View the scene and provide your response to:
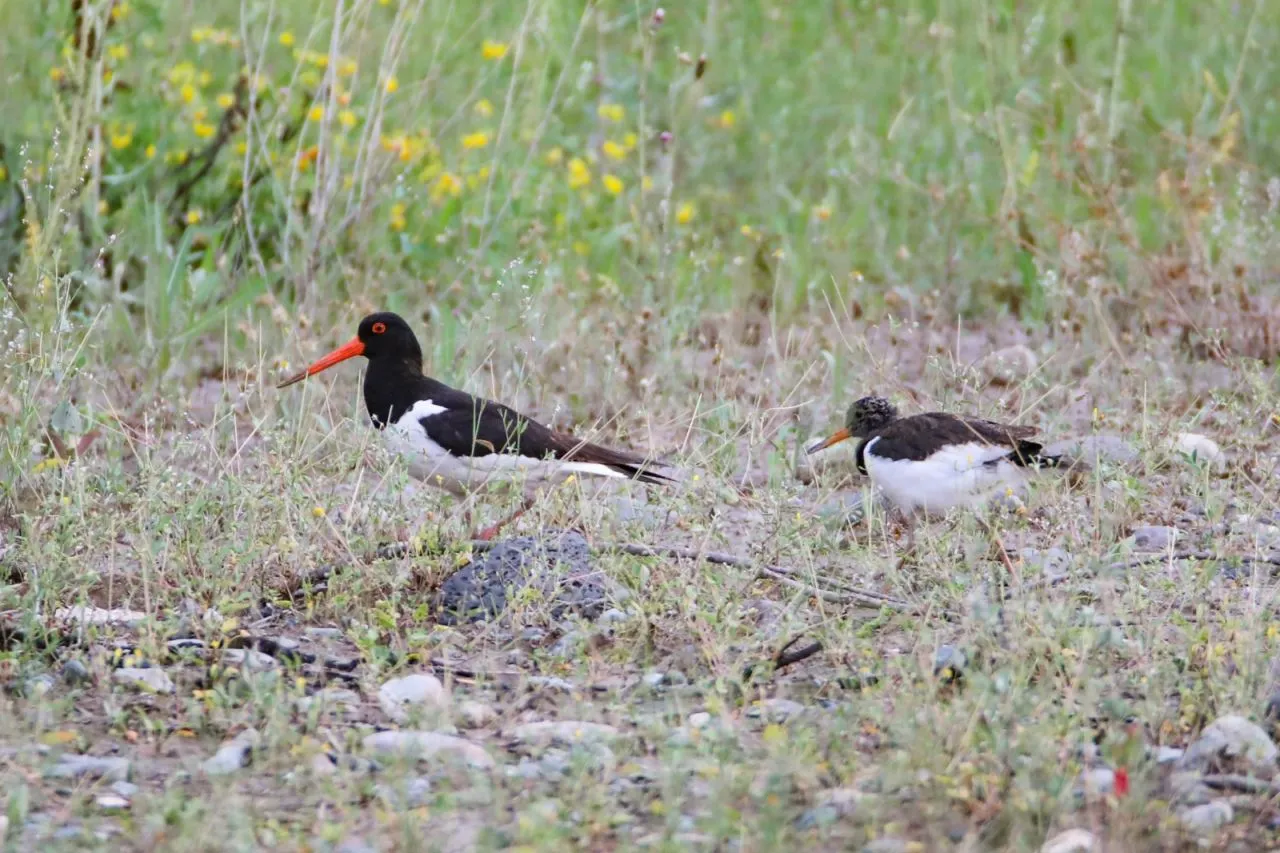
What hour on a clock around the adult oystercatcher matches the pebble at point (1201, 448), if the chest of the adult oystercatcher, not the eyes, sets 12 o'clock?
The pebble is roughly at 6 o'clock from the adult oystercatcher.

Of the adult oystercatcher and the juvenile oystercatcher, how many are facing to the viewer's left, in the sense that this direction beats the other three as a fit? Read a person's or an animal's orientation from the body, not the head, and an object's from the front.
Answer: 2

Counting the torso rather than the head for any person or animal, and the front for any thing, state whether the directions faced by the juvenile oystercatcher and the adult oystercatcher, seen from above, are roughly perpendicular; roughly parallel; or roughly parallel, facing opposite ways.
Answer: roughly parallel

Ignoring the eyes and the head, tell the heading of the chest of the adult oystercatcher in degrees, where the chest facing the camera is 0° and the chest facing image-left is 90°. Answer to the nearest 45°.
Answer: approximately 90°

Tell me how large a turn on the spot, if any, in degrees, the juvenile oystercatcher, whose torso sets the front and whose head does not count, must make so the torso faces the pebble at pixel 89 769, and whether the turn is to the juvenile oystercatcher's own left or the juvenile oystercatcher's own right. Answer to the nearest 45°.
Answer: approximately 45° to the juvenile oystercatcher's own left

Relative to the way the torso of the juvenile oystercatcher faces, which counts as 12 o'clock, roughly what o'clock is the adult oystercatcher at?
The adult oystercatcher is roughly at 12 o'clock from the juvenile oystercatcher.

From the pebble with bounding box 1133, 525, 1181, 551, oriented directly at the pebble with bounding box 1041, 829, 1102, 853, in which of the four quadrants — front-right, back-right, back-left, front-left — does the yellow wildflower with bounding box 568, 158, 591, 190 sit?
back-right

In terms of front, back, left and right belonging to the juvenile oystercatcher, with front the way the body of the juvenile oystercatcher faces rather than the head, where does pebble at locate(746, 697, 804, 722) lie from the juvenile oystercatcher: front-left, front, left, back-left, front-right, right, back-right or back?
left

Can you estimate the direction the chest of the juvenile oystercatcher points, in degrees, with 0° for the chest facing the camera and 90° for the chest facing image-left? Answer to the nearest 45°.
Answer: approximately 90°

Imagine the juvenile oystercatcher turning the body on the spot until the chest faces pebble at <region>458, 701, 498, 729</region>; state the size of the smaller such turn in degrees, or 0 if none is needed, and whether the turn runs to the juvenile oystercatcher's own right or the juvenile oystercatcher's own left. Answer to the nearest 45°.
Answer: approximately 45° to the juvenile oystercatcher's own left

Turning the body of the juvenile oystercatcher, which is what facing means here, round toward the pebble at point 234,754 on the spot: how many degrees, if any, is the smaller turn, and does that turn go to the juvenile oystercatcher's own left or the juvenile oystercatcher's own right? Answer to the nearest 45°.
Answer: approximately 45° to the juvenile oystercatcher's own left

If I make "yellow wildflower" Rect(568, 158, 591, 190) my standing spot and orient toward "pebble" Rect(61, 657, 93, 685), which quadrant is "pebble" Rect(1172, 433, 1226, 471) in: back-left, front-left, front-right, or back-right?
front-left
